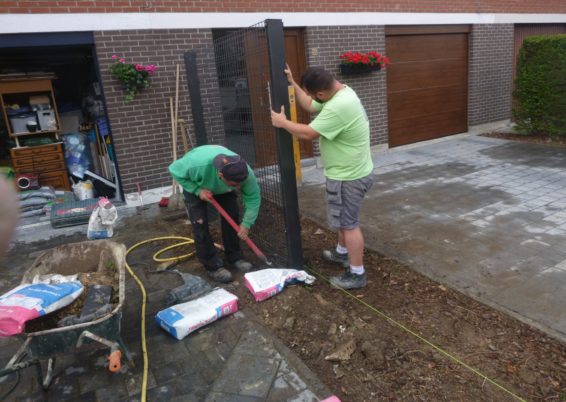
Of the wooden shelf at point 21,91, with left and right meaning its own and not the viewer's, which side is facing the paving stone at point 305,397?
front

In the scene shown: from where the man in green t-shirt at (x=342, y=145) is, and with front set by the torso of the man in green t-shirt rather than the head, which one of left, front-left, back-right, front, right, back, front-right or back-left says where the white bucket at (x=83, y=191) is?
front-right

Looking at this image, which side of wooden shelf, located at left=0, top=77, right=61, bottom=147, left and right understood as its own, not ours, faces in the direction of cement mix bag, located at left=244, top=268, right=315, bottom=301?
front

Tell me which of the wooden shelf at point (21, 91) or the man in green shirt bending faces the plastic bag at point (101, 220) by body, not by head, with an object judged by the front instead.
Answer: the wooden shelf

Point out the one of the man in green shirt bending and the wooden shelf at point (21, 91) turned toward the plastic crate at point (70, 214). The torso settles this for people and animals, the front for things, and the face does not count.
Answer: the wooden shelf

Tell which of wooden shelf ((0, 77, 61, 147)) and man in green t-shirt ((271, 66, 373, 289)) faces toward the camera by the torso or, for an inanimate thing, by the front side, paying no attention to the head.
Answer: the wooden shelf

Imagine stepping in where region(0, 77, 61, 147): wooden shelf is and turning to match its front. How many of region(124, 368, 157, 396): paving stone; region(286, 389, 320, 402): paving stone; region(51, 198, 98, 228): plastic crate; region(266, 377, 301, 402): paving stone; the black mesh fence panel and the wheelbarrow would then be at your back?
0

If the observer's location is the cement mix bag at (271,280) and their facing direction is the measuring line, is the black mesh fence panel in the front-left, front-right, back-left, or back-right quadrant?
back-left

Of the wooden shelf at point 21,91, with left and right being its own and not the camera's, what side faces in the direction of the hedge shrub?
left

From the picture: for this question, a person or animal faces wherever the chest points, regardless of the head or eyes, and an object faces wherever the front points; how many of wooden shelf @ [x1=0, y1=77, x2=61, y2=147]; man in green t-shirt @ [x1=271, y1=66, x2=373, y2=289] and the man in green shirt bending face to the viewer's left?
1

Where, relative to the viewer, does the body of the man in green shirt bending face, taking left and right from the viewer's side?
facing the viewer and to the right of the viewer

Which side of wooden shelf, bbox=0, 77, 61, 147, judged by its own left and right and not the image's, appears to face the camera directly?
front

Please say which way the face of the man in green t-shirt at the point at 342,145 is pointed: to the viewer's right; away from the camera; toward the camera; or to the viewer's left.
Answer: to the viewer's left

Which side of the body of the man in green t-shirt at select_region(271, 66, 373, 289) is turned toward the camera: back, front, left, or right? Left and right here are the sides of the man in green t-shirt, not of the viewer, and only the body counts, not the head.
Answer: left

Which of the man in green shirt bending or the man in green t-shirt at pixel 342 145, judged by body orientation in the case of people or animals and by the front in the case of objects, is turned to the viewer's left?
the man in green t-shirt

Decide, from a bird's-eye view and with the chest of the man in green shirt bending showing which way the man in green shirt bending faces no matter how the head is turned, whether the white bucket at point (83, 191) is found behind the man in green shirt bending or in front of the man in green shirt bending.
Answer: behind

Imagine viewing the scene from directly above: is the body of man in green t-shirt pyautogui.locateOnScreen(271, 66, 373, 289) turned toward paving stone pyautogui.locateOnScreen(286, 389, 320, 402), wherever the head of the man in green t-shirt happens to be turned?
no

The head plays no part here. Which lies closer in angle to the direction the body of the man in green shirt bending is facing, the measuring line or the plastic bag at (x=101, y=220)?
the measuring line
